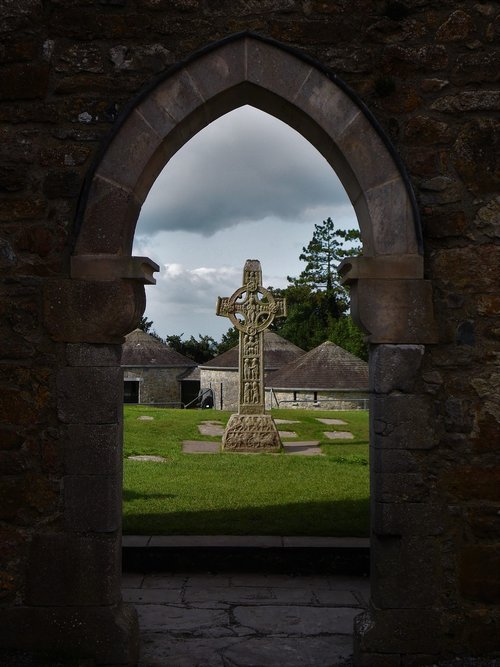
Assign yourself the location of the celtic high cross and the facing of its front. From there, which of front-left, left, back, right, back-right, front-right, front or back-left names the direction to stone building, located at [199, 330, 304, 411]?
back

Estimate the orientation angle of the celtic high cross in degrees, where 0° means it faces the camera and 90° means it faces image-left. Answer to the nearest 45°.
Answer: approximately 0°

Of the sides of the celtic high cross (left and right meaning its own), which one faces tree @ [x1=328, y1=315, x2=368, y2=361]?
back

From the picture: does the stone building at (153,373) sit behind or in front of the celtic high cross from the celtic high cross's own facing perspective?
behind

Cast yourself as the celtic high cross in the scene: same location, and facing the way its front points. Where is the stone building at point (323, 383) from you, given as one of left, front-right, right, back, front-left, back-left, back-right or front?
back

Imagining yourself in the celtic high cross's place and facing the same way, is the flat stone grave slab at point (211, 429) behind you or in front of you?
behind
